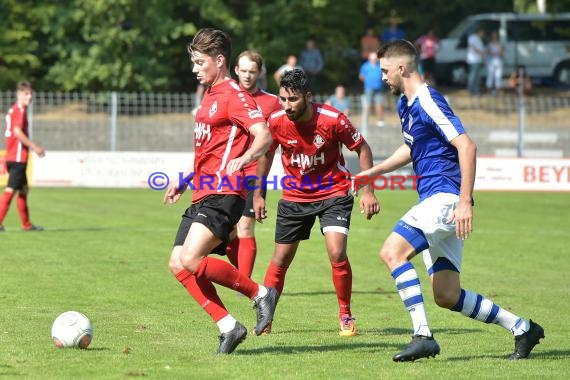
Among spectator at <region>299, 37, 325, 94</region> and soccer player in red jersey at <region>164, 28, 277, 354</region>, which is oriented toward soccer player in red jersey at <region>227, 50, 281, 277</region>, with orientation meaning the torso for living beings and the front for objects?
the spectator

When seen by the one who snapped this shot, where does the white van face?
facing to the left of the viewer

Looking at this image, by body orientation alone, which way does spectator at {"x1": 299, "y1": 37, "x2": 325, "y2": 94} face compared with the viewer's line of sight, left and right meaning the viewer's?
facing the viewer

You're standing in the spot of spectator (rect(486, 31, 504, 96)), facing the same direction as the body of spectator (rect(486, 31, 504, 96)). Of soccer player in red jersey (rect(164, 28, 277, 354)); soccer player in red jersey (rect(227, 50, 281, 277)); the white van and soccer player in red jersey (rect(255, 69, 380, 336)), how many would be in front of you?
3

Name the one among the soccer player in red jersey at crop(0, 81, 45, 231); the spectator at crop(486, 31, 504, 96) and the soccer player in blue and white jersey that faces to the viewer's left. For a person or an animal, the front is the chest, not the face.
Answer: the soccer player in blue and white jersey

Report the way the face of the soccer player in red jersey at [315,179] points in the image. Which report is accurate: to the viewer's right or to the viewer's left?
to the viewer's left

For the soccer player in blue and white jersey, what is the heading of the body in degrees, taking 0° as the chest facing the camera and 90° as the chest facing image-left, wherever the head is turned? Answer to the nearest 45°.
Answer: approximately 90°

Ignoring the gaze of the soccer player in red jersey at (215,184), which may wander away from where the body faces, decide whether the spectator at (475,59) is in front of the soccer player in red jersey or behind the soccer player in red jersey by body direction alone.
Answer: behind

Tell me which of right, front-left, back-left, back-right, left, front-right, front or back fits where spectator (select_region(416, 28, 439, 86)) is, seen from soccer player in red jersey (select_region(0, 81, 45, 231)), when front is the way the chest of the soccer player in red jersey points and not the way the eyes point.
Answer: front-left

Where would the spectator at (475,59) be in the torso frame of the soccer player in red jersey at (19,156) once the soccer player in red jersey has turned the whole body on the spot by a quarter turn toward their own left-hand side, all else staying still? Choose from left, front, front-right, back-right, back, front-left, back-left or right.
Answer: front-right

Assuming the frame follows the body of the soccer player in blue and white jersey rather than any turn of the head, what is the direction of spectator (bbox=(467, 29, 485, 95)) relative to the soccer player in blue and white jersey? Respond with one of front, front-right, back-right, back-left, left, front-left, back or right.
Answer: right

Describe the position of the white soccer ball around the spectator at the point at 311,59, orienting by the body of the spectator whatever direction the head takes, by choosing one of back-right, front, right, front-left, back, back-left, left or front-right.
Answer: front

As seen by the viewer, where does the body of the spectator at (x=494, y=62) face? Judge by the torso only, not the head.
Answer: toward the camera

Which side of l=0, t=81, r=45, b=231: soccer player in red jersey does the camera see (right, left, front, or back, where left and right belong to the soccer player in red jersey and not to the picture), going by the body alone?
right

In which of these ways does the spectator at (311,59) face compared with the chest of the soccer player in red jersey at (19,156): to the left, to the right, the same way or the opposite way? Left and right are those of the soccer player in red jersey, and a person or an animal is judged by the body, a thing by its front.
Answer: to the right
